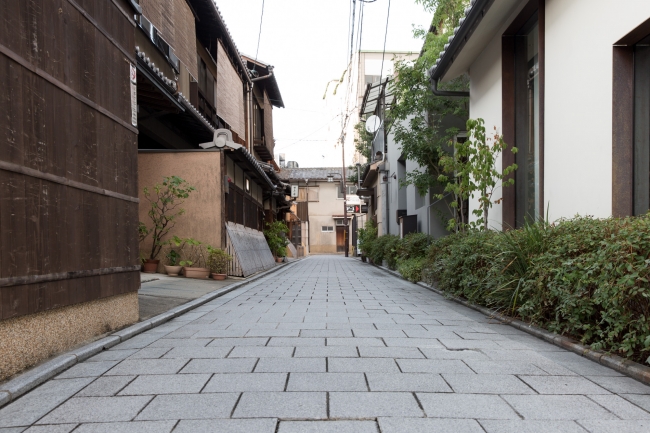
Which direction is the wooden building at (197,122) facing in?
to the viewer's right

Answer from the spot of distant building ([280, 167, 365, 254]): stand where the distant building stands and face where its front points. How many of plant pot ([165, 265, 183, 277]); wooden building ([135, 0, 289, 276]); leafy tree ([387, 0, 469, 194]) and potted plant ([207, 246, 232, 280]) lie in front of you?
4

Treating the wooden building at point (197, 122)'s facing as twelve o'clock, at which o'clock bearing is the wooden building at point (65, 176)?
the wooden building at point (65, 176) is roughly at 3 o'clock from the wooden building at point (197, 122).

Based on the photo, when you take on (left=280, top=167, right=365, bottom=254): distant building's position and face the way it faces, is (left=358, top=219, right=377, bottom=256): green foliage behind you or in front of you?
in front

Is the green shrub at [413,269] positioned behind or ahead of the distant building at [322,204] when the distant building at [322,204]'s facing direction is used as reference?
ahead

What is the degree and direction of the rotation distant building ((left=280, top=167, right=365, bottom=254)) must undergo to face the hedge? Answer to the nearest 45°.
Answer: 0° — it already faces it

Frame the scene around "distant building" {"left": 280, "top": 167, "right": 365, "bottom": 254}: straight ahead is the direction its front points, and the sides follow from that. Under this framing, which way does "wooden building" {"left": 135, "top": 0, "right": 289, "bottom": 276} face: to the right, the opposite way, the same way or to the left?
to the left

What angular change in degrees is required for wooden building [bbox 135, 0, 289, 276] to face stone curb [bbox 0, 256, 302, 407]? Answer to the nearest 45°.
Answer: approximately 90° to its right

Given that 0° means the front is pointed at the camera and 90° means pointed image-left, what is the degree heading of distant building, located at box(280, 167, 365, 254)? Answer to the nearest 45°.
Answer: approximately 0°

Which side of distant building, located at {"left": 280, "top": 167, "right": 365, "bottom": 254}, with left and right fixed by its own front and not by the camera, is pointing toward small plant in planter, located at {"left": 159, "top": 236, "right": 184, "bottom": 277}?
front

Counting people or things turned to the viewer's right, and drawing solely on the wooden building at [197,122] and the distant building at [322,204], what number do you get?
1

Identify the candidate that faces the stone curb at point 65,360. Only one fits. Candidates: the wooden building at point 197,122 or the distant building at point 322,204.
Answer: the distant building
